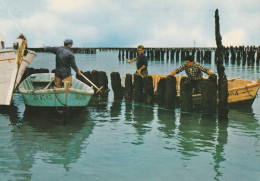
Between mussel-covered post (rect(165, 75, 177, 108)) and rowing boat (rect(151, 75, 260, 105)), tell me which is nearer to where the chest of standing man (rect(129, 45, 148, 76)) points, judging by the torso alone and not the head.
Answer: the mussel-covered post

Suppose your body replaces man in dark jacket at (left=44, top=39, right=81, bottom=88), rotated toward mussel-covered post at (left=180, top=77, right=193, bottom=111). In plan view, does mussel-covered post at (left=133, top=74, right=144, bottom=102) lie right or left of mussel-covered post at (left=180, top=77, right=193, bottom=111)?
left
